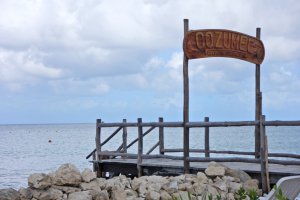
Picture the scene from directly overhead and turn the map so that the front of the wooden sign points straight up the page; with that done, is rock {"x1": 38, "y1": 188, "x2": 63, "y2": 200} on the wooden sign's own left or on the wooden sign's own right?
on the wooden sign's own right

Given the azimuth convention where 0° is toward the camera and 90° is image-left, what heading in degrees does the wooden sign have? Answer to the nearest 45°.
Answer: approximately 315°

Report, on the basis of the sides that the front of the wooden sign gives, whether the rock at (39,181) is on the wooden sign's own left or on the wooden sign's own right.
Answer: on the wooden sign's own right
